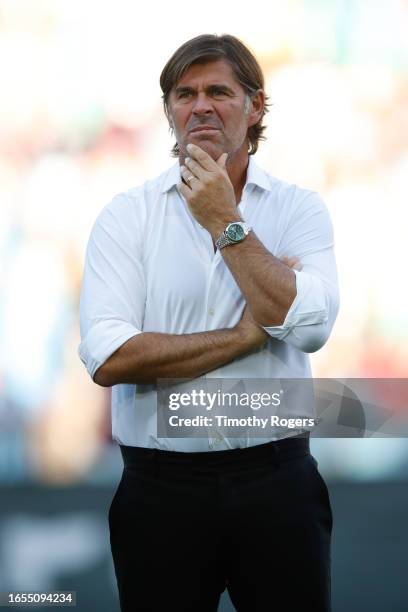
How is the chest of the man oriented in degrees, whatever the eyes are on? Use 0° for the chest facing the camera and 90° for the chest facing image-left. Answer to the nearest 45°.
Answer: approximately 0°
